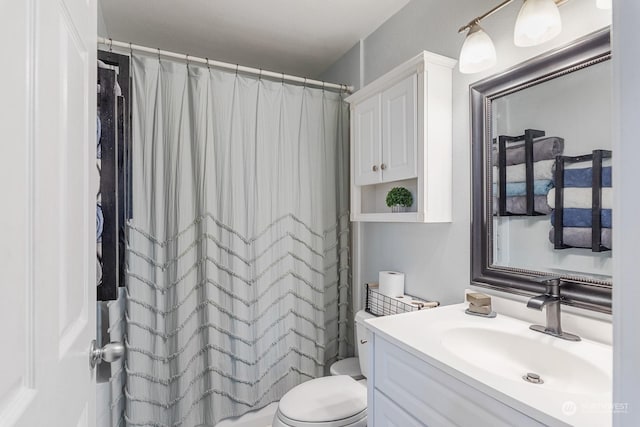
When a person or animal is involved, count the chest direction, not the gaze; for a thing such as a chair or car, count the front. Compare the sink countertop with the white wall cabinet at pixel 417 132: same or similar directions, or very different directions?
same or similar directions

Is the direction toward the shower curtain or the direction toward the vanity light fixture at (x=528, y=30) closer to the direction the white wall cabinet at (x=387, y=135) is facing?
the shower curtain

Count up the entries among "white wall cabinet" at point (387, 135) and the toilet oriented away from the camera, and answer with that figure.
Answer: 0

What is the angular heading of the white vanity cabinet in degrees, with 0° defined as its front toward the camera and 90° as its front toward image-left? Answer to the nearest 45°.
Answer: approximately 45°

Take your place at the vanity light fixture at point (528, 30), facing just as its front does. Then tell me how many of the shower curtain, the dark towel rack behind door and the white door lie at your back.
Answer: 0

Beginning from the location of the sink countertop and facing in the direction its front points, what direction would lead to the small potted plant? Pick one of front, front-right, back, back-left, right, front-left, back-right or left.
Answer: right

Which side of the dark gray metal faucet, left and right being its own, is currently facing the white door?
front

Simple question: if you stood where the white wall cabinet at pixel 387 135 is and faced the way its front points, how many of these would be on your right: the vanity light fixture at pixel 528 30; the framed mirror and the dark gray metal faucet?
0

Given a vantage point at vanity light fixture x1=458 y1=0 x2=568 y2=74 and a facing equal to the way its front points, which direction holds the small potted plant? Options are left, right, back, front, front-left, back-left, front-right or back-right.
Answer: right

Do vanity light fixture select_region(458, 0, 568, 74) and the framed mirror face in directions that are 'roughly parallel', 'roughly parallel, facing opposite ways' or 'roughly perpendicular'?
roughly parallel

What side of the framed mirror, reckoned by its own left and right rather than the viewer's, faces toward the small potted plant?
right
